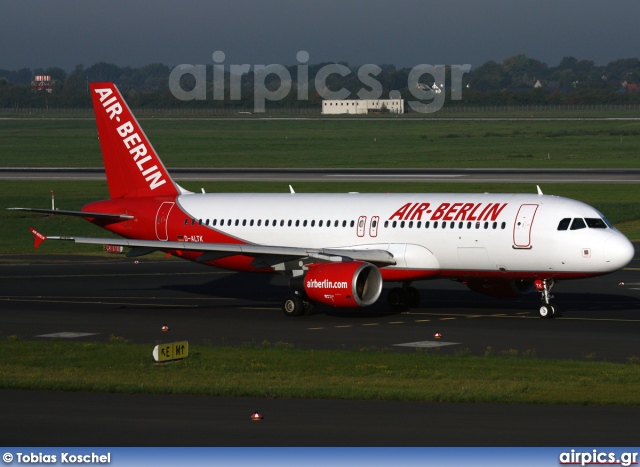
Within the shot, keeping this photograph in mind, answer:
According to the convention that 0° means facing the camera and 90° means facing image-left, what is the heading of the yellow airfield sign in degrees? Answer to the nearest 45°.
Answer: approximately 315°

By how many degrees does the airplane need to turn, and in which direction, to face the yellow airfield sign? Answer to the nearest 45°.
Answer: approximately 90° to its right

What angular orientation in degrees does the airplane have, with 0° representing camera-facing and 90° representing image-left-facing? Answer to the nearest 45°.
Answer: approximately 315°

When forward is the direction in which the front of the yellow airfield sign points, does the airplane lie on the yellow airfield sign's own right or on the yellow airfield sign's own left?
on the yellow airfield sign's own left
